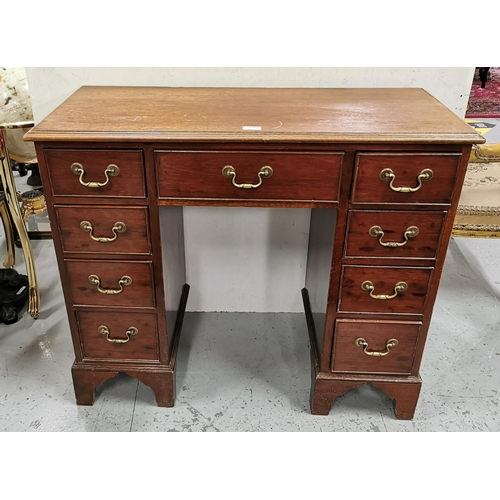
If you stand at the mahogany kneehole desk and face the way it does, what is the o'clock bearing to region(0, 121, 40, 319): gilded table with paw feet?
The gilded table with paw feet is roughly at 4 o'clock from the mahogany kneehole desk.

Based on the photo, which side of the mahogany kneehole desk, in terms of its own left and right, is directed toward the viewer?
front

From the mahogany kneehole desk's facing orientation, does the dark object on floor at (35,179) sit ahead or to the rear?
to the rear

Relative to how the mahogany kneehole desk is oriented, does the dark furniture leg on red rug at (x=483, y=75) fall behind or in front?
behind

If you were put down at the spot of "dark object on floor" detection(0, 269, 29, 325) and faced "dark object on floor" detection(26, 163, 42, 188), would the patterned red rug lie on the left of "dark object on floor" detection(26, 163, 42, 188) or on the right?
right

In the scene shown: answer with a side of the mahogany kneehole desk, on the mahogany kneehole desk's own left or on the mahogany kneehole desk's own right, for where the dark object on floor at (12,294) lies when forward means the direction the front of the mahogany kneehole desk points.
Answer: on the mahogany kneehole desk's own right

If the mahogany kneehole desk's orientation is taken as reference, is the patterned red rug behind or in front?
behind
